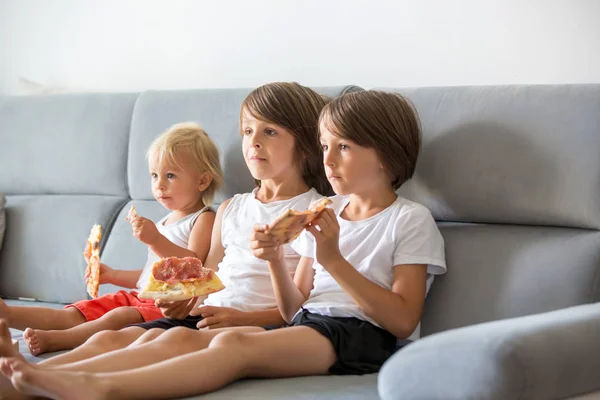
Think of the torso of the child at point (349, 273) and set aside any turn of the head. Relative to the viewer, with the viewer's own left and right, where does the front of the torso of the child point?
facing the viewer and to the left of the viewer

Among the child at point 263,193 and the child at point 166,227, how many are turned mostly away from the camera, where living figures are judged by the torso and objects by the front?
0

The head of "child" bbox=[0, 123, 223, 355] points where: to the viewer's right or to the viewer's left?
to the viewer's left
